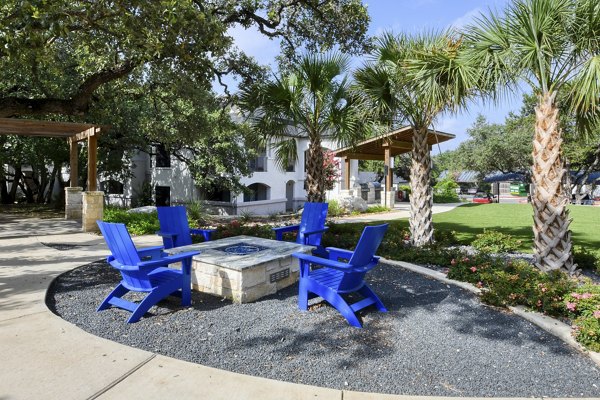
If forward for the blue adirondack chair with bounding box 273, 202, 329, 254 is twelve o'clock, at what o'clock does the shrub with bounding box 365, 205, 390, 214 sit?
The shrub is roughly at 5 o'clock from the blue adirondack chair.

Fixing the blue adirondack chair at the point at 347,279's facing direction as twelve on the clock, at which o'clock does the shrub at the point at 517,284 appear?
The shrub is roughly at 4 o'clock from the blue adirondack chair.

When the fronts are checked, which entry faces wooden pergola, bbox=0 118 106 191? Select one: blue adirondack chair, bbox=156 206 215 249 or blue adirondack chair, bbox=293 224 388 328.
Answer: blue adirondack chair, bbox=293 224 388 328

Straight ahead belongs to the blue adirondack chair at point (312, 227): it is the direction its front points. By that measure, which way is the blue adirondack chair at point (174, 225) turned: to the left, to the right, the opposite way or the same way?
to the left

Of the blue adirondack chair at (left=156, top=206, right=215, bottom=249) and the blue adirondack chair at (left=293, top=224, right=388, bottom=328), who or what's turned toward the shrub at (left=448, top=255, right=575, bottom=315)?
the blue adirondack chair at (left=156, top=206, right=215, bottom=249)

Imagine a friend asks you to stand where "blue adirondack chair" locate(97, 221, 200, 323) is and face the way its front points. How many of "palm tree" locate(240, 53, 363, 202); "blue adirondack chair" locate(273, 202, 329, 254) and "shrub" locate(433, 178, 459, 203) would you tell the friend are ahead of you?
3

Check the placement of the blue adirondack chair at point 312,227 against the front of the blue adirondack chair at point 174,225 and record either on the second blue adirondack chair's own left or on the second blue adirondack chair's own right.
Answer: on the second blue adirondack chair's own left

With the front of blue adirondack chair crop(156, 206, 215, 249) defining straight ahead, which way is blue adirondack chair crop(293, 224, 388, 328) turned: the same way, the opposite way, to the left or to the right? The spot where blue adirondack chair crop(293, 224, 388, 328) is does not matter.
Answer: the opposite way

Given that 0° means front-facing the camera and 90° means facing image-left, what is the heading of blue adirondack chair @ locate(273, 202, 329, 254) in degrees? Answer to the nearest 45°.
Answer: approximately 45°

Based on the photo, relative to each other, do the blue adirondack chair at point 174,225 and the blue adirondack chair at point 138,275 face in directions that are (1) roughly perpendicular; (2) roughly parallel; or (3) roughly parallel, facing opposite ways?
roughly perpendicular

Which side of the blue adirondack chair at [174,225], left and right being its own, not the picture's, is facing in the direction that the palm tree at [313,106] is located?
left

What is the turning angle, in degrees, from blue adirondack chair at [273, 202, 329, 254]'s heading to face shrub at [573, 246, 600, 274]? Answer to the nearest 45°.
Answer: approximately 135° to its left

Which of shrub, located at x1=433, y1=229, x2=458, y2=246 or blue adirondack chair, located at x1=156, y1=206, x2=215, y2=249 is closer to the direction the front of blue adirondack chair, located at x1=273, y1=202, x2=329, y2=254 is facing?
the blue adirondack chair

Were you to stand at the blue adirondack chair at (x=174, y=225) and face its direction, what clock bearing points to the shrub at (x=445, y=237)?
The shrub is roughly at 10 o'clock from the blue adirondack chair.

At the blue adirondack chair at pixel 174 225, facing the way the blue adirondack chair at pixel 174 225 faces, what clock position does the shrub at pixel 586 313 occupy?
The shrub is roughly at 12 o'clock from the blue adirondack chair.
